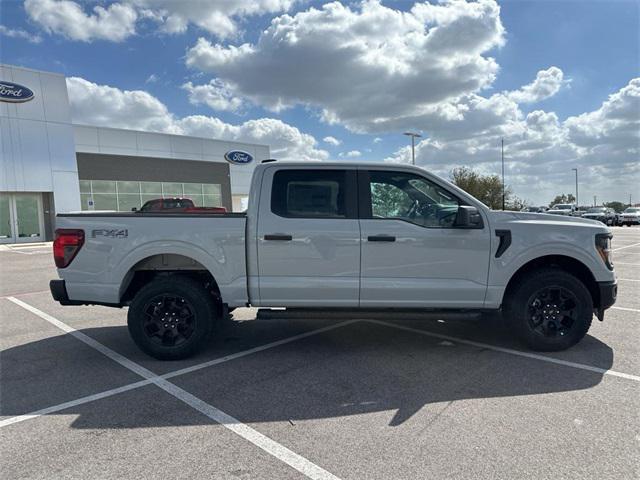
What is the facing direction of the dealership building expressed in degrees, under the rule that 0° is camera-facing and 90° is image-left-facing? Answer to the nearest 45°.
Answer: approximately 315°

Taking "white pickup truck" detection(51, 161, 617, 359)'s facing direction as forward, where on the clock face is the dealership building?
The dealership building is roughly at 8 o'clock from the white pickup truck.

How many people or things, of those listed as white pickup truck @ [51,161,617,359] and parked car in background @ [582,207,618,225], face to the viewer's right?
1

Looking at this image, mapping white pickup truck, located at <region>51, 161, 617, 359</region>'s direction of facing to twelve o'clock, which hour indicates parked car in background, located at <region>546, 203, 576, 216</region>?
The parked car in background is roughly at 10 o'clock from the white pickup truck.

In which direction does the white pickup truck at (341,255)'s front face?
to the viewer's right

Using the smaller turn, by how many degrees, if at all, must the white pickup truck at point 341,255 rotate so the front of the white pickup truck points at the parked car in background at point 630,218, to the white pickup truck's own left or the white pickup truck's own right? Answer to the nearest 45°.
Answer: approximately 45° to the white pickup truck's own left

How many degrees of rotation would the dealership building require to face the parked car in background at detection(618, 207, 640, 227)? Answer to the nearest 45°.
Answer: approximately 45° to its left

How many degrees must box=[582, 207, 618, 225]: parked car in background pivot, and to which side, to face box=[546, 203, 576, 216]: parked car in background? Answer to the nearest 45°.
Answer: approximately 45° to its right
